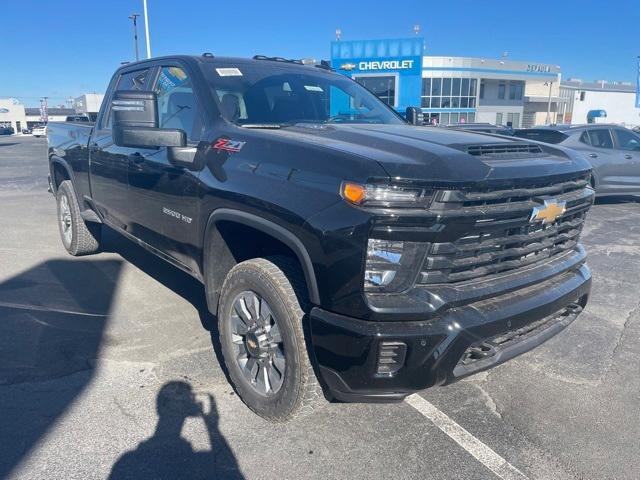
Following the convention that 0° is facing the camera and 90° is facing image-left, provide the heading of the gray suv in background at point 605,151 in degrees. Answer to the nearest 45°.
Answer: approximately 225°

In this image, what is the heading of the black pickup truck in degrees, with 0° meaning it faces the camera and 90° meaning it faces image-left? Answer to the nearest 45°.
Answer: approximately 315°

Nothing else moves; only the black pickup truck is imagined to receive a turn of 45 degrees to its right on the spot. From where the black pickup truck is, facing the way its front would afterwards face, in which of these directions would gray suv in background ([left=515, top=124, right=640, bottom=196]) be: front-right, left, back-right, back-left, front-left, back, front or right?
back-left
